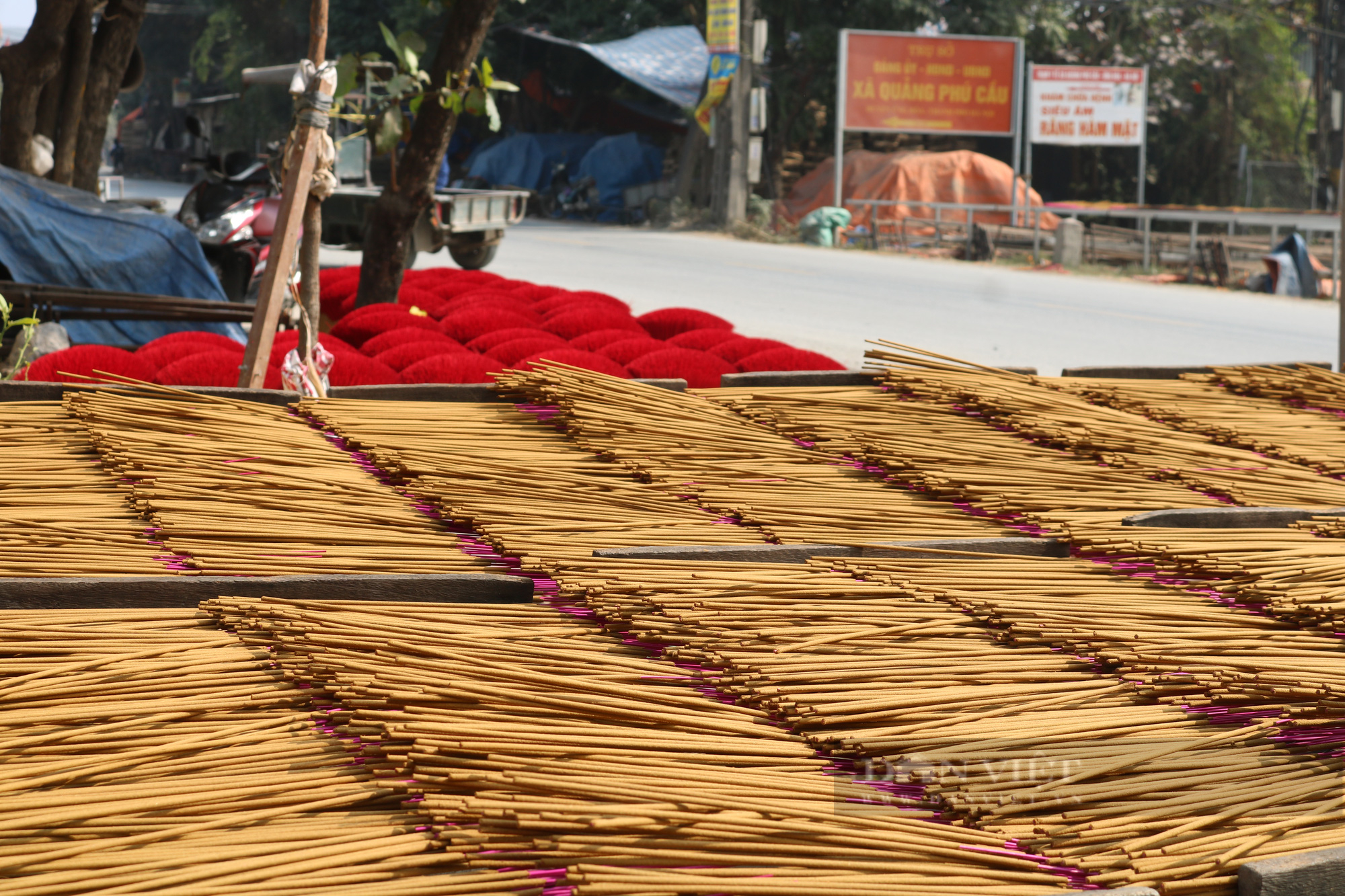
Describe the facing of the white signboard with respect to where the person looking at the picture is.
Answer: facing the viewer

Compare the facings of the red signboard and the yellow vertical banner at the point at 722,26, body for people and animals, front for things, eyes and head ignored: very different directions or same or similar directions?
same or similar directions

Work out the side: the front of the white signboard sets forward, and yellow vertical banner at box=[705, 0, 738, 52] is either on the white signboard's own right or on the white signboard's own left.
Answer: on the white signboard's own right

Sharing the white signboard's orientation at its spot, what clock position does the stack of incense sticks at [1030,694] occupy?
The stack of incense sticks is roughly at 12 o'clock from the white signboard.

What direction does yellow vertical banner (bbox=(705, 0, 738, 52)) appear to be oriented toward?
toward the camera

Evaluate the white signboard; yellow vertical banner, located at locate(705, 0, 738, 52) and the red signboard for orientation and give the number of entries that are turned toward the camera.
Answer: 3

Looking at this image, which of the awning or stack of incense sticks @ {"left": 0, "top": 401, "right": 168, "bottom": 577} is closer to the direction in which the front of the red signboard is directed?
the stack of incense sticks

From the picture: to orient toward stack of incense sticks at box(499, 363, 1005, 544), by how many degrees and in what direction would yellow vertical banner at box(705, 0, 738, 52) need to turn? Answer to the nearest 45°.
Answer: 0° — it already faces it

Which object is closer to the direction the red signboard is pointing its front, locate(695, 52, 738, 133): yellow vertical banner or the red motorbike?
the red motorbike

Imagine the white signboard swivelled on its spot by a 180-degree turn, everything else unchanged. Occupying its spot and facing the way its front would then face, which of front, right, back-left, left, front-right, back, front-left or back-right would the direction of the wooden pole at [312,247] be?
back

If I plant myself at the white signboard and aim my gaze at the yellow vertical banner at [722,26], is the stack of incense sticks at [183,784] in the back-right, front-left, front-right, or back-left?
front-left

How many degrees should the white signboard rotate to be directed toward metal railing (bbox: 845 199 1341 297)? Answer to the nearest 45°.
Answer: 0° — it already faces it

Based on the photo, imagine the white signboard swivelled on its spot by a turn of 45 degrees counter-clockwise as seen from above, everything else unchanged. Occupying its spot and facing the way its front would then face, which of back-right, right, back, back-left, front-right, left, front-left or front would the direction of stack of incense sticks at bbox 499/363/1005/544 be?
front-right

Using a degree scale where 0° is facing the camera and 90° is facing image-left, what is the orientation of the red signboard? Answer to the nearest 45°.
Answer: approximately 0°

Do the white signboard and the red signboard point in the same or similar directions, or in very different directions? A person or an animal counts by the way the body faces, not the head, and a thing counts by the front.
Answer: same or similar directions

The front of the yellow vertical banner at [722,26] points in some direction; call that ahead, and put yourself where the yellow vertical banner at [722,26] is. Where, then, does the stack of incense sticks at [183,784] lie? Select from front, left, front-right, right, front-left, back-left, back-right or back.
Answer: front

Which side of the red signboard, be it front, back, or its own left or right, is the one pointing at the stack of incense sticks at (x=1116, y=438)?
front
